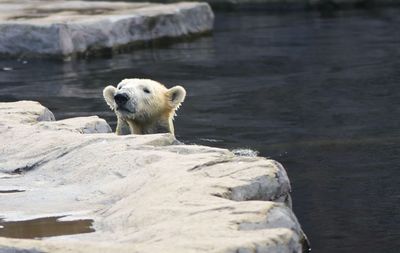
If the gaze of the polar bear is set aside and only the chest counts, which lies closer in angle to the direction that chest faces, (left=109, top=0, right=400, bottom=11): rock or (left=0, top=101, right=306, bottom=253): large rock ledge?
the large rock ledge

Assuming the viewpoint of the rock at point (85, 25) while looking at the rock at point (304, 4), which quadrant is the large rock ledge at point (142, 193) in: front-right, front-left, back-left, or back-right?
back-right

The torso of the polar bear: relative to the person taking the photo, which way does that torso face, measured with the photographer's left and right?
facing the viewer and to the left of the viewer

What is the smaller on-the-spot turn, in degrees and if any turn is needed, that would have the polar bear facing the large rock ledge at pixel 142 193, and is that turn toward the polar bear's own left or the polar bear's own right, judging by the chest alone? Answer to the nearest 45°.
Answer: approximately 45° to the polar bear's own left

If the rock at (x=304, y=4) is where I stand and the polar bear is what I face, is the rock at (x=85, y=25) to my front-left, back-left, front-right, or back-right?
front-right

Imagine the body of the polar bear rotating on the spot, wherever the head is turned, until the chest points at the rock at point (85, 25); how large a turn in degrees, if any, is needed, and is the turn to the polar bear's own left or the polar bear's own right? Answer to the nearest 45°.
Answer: approximately 135° to the polar bear's own right
